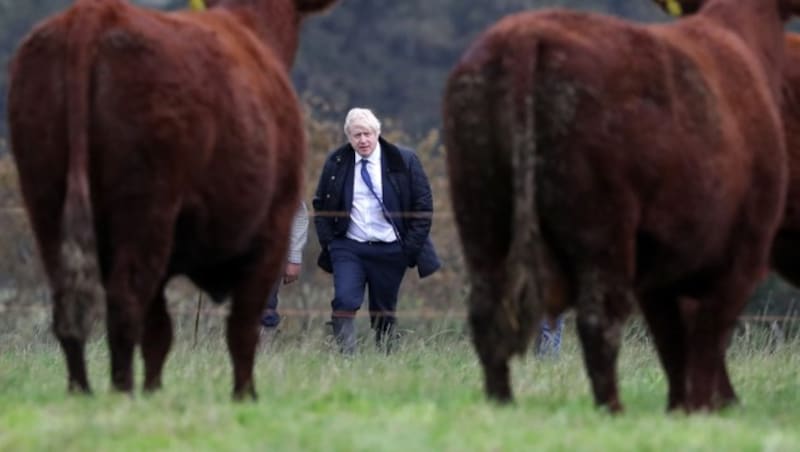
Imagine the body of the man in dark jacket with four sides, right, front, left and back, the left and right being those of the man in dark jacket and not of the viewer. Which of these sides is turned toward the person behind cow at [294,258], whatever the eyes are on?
right

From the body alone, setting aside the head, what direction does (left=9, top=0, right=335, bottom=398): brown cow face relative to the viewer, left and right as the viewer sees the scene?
facing away from the viewer and to the right of the viewer

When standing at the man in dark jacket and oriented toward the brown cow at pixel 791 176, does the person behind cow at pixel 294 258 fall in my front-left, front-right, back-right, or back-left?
back-right

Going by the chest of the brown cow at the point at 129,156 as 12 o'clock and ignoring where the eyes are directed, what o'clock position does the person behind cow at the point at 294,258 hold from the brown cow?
The person behind cow is roughly at 11 o'clock from the brown cow.

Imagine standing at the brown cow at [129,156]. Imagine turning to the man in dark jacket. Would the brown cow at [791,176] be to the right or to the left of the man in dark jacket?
right

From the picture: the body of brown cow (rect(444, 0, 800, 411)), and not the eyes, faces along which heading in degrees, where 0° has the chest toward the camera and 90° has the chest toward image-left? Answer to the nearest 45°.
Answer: approximately 225°

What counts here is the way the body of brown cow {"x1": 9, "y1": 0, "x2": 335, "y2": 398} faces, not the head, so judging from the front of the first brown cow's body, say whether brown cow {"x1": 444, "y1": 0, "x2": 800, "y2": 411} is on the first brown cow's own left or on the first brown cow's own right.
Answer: on the first brown cow's own right
